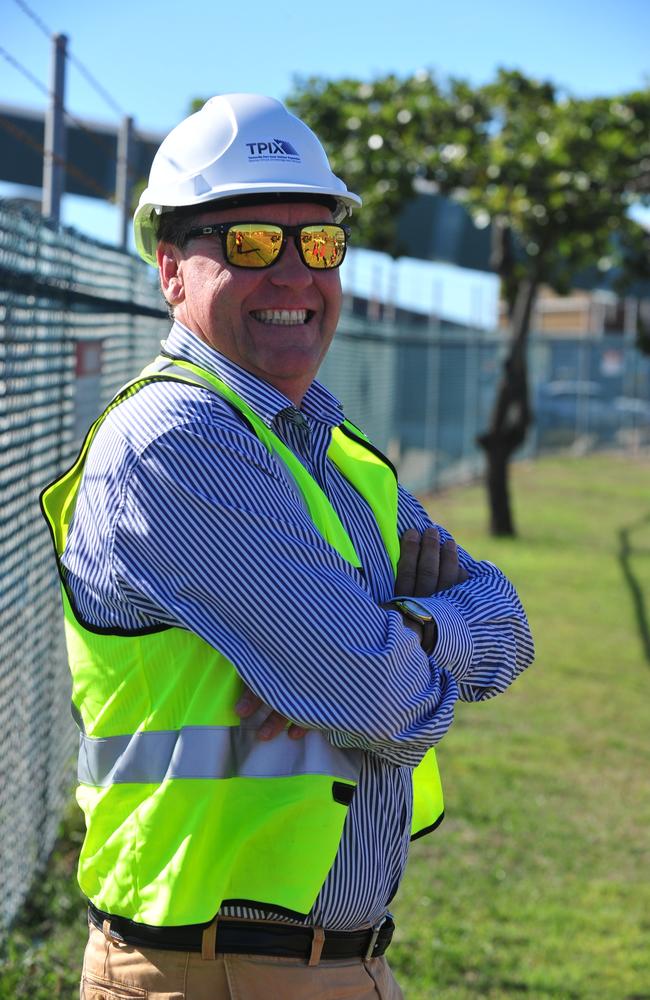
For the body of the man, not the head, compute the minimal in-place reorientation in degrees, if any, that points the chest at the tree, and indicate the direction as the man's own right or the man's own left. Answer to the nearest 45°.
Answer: approximately 135° to the man's own left

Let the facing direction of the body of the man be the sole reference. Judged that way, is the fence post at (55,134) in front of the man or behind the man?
behind

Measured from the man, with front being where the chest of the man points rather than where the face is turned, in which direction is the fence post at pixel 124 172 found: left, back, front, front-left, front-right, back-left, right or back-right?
back-left

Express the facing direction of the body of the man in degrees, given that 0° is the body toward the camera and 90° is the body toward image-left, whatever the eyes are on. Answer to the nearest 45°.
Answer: approximately 315°
